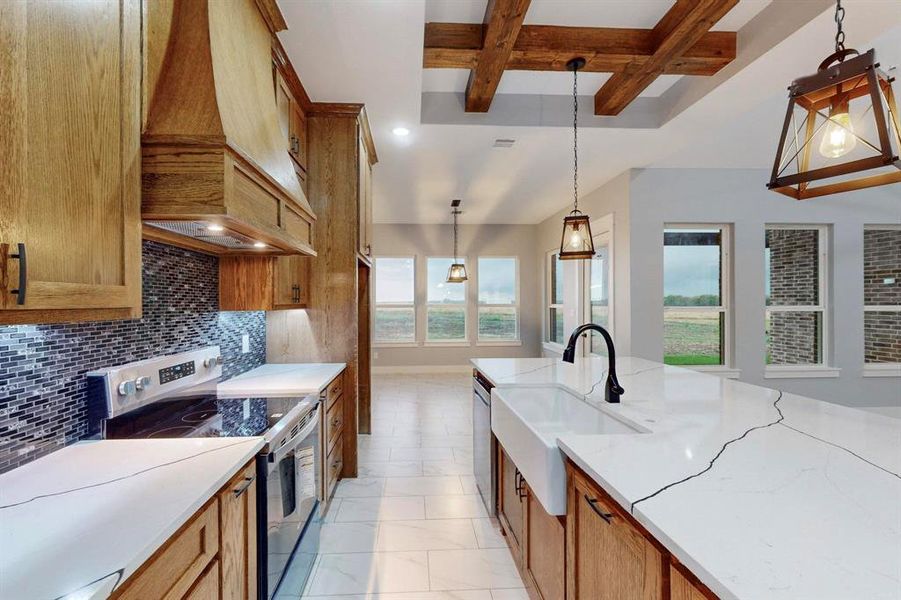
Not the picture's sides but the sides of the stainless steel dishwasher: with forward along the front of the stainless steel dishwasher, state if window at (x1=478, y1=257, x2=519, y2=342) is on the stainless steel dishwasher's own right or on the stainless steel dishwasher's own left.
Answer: on the stainless steel dishwasher's own right

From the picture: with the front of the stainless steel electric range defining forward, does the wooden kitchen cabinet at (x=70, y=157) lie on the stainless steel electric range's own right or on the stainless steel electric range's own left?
on the stainless steel electric range's own right

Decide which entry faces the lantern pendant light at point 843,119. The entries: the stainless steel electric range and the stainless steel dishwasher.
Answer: the stainless steel electric range

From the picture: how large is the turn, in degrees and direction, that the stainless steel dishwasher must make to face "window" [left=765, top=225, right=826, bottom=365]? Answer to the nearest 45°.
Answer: approximately 135° to its right

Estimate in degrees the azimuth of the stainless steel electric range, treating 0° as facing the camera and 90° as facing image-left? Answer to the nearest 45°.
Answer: approximately 315°

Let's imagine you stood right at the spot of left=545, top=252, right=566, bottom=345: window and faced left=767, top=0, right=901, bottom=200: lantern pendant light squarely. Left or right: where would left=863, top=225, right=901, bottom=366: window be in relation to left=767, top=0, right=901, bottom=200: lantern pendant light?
left

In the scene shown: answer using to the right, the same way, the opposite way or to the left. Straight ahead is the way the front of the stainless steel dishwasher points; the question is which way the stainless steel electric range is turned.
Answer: the opposite way

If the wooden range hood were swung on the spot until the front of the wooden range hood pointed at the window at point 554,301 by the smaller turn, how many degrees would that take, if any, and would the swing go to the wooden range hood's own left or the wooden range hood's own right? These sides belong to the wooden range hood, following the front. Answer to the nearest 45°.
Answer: approximately 90° to the wooden range hood's own left

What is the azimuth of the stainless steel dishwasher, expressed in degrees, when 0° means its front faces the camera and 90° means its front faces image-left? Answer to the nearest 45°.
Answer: approximately 90°

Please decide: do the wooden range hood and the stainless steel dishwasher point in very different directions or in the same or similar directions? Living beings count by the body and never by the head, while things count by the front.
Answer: very different directions

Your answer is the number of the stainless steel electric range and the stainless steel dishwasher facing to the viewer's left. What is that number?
1
